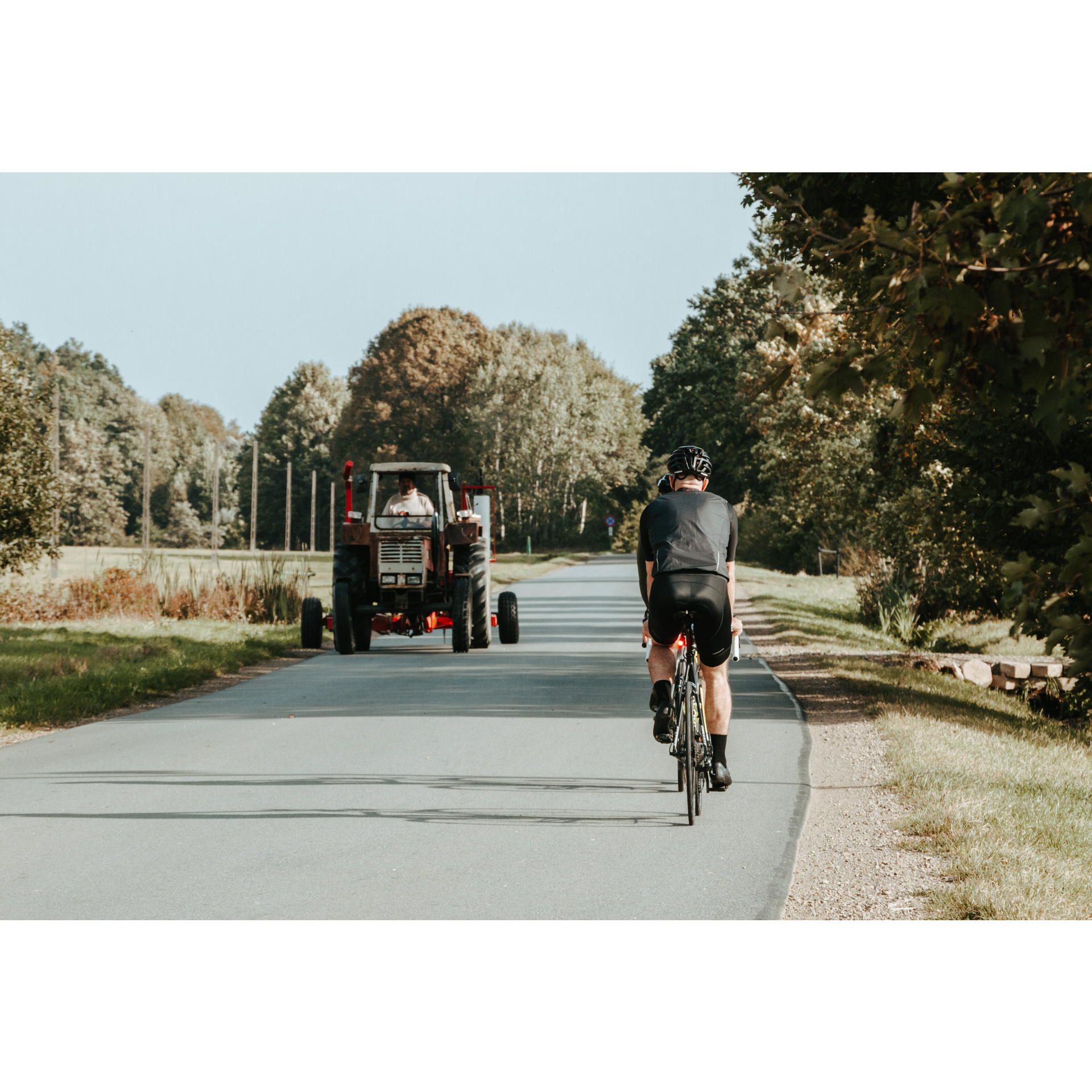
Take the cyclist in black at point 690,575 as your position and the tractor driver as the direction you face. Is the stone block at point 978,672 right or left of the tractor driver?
right

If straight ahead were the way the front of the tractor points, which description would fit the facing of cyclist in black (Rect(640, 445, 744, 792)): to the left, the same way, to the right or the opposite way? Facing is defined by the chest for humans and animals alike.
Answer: the opposite way

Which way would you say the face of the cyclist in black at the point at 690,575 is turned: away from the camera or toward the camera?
away from the camera

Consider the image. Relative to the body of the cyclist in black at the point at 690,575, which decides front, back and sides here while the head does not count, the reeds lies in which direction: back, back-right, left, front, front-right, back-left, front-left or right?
front-left

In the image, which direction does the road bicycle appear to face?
away from the camera

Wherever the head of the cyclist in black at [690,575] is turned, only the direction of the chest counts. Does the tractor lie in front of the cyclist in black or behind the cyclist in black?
in front

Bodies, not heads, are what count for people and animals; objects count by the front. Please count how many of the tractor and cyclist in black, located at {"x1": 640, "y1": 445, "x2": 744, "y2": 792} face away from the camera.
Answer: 1

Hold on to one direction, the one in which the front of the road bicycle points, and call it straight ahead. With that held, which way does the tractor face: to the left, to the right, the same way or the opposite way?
the opposite way

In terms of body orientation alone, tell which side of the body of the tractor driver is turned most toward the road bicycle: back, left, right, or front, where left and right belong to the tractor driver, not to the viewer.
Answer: front

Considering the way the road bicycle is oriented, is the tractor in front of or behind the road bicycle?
in front

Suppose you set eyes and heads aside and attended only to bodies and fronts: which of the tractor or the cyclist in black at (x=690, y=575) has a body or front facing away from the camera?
the cyclist in black

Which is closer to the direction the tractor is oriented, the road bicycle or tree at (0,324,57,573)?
the road bicycle

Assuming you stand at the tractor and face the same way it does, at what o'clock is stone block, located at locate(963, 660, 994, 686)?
The stone block is roughly at 9 o'clock from the tractor.

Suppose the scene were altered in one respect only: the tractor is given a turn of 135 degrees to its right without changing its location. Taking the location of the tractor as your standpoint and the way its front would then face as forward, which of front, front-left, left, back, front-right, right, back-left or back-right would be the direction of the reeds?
front

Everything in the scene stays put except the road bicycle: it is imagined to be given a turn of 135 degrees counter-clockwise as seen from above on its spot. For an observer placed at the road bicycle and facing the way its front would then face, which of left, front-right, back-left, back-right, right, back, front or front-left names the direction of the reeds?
right

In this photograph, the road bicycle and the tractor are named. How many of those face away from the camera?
1

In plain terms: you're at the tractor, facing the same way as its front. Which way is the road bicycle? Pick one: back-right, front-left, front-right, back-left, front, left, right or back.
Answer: front

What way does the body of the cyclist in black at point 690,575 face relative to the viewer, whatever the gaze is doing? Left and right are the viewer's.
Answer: facing away from the viewer

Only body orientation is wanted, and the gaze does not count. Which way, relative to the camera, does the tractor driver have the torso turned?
toward the camera

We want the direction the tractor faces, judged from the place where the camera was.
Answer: facing the viewer

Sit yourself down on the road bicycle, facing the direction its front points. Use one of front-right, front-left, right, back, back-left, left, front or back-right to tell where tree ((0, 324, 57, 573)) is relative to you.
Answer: front-left

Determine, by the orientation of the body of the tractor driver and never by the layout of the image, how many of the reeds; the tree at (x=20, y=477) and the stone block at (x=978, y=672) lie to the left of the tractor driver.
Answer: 1

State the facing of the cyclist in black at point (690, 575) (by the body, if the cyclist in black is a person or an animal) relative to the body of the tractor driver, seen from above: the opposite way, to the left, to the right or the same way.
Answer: the opposite way
